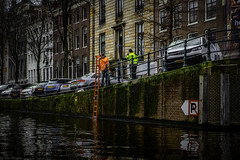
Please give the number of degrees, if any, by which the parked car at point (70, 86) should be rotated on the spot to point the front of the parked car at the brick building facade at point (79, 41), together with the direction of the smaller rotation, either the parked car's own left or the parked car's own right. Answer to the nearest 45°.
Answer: approximately 135° to the parked car's own right

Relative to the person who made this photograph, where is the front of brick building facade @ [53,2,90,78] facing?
facing the viewer and to the left of the viewer

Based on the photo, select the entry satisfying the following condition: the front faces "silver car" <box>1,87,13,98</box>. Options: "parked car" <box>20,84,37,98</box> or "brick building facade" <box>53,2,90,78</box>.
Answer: the brick building facade

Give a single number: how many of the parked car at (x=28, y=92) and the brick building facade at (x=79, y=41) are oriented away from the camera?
0

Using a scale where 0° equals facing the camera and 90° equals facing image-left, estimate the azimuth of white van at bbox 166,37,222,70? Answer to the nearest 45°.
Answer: approximately 45°

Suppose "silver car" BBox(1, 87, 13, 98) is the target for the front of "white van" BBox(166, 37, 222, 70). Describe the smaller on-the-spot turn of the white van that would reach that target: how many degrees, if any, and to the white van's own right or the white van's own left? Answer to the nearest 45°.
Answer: approximately 90° to the white van's own right

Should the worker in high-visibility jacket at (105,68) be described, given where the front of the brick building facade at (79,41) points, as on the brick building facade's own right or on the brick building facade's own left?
on the brick building facade's own left

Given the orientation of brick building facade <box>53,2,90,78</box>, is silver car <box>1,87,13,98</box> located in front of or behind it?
in front

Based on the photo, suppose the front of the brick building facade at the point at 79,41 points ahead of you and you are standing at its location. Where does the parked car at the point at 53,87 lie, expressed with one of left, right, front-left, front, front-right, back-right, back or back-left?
front-left
